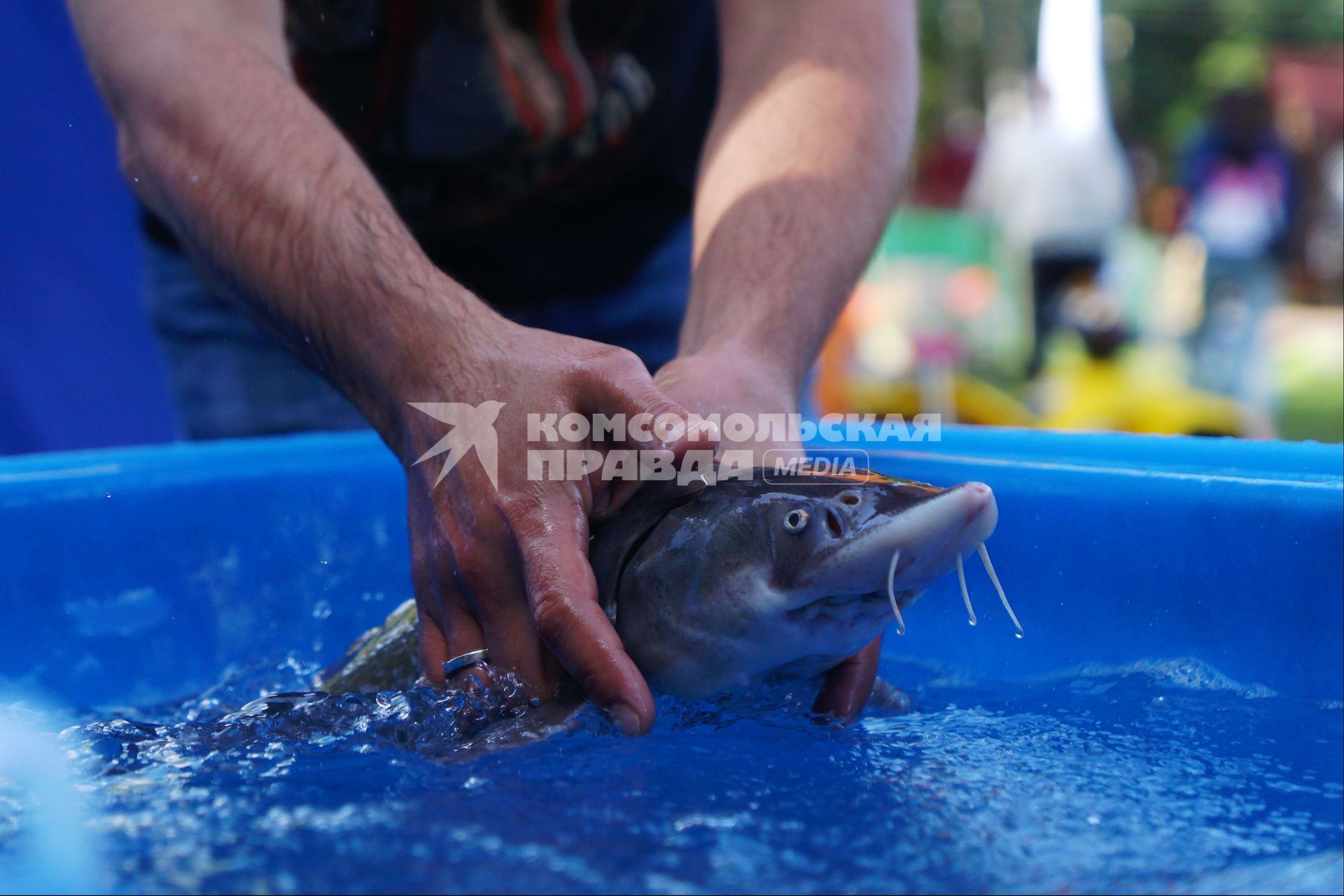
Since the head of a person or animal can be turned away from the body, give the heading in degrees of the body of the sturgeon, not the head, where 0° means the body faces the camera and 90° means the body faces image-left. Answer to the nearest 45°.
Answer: approximately 315°

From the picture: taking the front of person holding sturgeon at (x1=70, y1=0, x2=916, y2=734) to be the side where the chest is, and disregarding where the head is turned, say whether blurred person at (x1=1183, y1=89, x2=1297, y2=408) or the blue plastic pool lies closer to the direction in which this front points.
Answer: the blue plastic pool

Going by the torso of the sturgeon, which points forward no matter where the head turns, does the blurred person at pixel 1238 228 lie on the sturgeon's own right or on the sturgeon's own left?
on the sturgeon's own left

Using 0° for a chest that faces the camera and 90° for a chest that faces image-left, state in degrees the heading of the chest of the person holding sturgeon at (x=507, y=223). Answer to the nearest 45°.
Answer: approximately 0°
